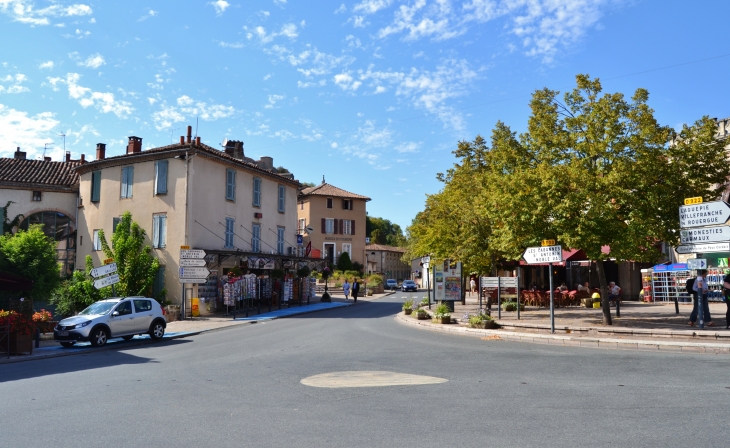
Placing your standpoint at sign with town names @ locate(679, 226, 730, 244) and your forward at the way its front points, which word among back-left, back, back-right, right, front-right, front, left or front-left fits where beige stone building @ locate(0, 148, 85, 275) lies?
right

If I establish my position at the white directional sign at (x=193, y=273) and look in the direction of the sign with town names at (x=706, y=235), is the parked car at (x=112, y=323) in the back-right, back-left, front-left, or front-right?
front-right

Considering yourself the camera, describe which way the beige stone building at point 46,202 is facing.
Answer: facing the viewer

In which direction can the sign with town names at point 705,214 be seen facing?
toward the camera

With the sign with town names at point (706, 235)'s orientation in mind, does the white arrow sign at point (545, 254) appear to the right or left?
on its right

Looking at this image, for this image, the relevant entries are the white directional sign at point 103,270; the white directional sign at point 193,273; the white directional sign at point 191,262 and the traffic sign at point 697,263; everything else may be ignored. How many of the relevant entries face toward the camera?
4

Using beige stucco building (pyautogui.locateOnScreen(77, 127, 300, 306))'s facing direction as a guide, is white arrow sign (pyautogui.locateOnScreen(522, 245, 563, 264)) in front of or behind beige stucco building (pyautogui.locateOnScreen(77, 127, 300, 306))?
in front

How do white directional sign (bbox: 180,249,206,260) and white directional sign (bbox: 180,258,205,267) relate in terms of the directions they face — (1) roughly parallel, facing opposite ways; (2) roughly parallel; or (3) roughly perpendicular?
roughly parallel

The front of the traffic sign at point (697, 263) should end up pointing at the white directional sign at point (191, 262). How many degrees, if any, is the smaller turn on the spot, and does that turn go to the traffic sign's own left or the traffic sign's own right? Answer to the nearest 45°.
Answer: approximately 90° to the traffic sign's own right

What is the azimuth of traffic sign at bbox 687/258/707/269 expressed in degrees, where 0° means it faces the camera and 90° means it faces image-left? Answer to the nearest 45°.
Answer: approximately 0°

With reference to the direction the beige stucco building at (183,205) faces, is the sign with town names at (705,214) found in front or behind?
in front

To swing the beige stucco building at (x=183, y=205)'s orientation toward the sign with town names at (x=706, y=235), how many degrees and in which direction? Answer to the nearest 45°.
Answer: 0° — it already faces it

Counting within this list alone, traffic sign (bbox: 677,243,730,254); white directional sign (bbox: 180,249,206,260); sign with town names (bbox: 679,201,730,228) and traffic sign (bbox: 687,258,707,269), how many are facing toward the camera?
4

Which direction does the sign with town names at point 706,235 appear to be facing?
toward the camera
